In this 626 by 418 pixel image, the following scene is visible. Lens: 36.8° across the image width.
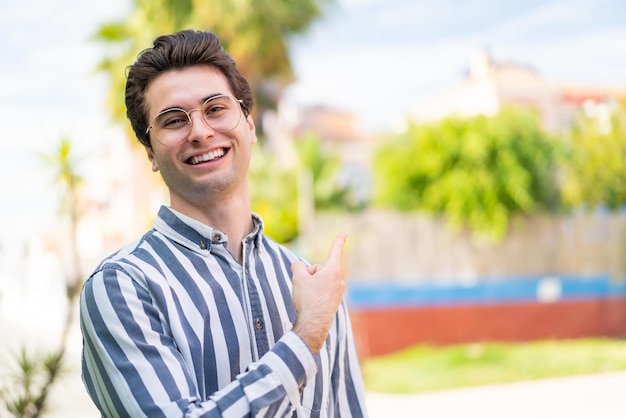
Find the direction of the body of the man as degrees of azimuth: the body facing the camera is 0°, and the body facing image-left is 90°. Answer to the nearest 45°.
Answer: approximately 315°

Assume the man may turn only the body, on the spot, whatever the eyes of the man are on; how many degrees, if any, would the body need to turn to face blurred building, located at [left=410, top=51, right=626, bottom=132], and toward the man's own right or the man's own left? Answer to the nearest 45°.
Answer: approximately 135° to the man's own left

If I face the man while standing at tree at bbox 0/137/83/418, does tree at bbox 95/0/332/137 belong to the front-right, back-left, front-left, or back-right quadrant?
back-left

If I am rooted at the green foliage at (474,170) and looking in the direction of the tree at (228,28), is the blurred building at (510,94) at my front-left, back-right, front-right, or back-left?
back-right

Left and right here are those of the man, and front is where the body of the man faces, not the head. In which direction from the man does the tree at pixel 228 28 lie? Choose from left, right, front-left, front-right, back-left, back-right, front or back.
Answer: back-left

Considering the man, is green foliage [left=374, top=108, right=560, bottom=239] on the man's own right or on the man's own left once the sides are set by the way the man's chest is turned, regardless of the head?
on the man's own left
